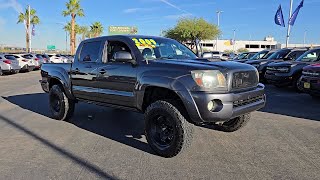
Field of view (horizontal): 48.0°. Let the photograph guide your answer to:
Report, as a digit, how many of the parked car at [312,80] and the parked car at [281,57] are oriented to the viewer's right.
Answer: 0

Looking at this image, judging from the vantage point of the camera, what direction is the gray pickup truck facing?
facing the viewer and to the right of the viewer

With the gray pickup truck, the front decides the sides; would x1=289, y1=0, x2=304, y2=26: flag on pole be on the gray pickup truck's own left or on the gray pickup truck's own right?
on the gray pickup truck's own left

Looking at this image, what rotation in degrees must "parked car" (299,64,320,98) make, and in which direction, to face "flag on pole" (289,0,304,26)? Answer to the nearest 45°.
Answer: approximately 135° to its right

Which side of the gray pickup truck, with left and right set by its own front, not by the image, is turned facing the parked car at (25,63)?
back

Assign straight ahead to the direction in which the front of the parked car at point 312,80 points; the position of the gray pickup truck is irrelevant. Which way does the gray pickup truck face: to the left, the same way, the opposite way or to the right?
to the left

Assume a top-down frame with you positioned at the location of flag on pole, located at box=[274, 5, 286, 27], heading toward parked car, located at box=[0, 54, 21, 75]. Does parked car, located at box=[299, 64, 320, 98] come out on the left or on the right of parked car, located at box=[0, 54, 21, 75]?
left

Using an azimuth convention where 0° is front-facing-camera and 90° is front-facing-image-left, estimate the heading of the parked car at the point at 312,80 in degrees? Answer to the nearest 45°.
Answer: approximately 45°

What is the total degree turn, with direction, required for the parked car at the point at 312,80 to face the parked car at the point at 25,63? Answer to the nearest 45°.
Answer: approximately 90° to its right

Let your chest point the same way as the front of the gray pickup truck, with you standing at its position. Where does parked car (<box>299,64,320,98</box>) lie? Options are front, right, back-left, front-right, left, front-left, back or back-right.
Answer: left

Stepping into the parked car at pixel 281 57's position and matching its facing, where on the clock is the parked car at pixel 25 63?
the parked car at pixel 25 63 is roughly at 2 o'clock from the parked car at pixel 281 57.

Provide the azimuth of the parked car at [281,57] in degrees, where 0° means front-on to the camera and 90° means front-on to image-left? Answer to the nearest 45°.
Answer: approximately 45°

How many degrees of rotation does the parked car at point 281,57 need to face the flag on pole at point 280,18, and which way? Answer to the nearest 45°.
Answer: approximately 135° to its right

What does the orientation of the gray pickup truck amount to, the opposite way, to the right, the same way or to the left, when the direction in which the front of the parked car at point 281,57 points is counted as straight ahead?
to the left
